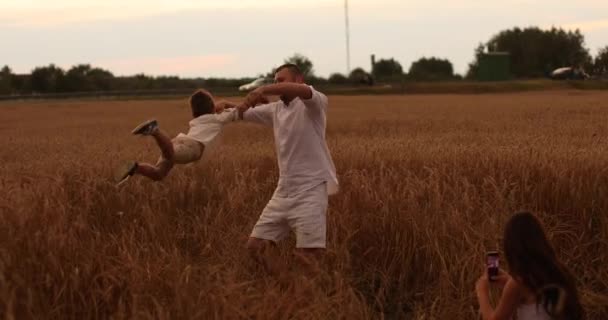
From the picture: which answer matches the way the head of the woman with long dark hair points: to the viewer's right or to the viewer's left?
to the viewer's left

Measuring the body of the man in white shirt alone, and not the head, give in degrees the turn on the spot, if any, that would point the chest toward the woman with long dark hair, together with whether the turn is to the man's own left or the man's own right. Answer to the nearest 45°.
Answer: approximately 90° to the man's own left

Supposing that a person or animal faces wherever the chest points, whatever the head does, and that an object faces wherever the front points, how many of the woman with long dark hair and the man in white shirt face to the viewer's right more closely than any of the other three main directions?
0

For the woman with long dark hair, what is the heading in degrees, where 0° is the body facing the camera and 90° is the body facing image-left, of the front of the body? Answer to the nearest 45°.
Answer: approximately 135°

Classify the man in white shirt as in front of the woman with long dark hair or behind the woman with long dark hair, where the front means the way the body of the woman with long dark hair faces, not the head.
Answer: in front

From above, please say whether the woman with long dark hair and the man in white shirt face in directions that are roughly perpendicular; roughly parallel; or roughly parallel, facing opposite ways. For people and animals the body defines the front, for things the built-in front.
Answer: roughly perpendicular
